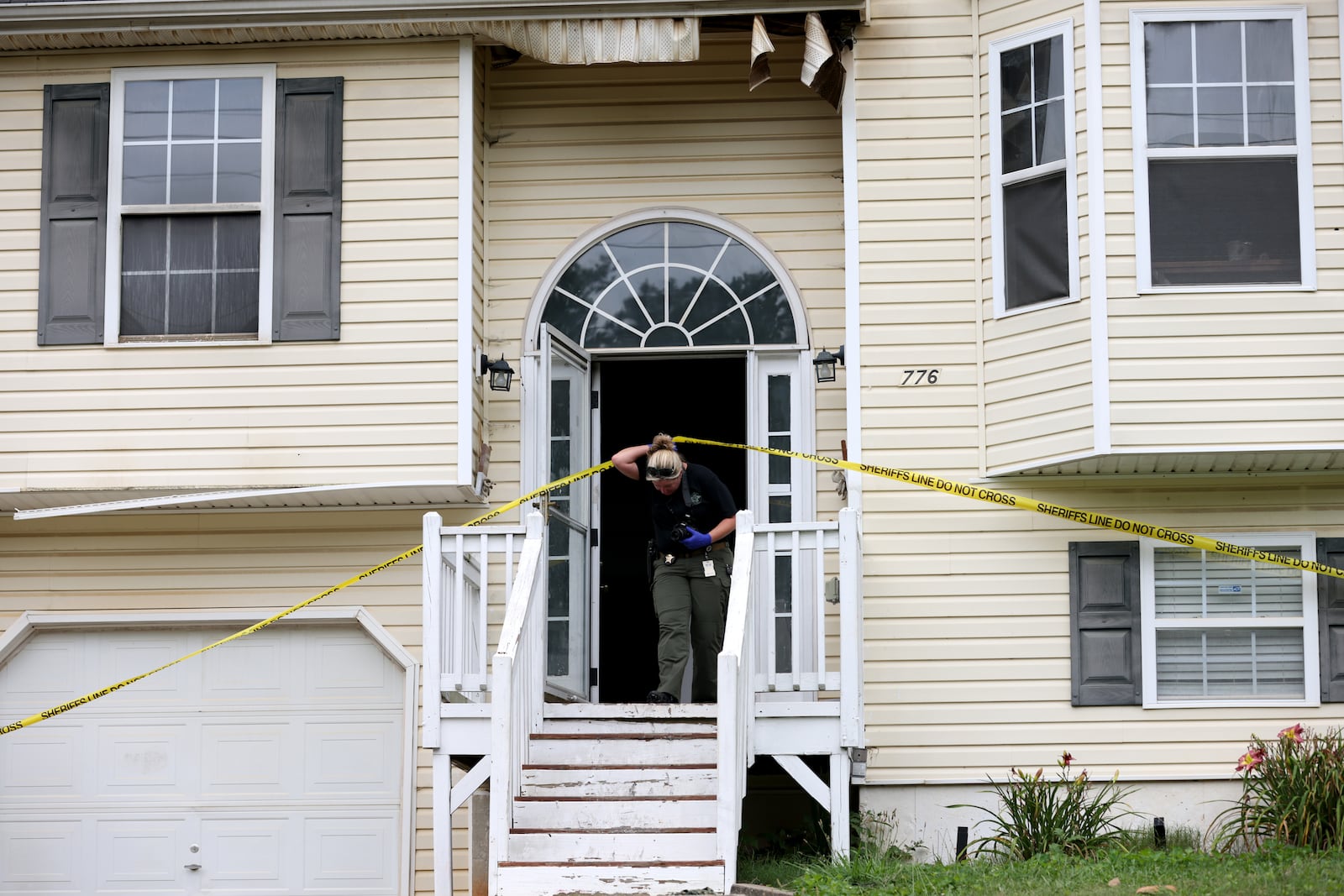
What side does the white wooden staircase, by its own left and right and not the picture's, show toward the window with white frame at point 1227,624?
left

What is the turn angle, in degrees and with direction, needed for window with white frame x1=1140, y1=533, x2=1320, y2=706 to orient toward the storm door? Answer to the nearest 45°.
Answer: approximately 90° to its right

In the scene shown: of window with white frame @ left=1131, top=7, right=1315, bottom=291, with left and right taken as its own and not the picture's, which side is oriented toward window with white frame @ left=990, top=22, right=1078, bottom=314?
right

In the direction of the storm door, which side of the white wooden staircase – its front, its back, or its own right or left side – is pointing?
back

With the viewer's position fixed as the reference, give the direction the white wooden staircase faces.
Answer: facing the viewer

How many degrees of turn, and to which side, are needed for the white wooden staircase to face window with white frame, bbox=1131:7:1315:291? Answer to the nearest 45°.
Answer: approximately 90° to its left

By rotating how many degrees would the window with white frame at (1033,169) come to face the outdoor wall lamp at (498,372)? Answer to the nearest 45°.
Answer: approximately 45° to its right

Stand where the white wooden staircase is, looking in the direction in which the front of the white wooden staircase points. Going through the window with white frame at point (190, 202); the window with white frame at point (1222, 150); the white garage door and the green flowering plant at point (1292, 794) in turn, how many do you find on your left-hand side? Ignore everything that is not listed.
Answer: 2

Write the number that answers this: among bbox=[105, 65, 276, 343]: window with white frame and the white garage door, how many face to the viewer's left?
0

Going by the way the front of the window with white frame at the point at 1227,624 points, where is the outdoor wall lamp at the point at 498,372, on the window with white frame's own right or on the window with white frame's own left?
on the window with white frame's own right

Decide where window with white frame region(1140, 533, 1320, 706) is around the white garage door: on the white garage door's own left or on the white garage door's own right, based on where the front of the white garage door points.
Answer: on the white garage door's own left

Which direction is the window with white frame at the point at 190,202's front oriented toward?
toward the camera

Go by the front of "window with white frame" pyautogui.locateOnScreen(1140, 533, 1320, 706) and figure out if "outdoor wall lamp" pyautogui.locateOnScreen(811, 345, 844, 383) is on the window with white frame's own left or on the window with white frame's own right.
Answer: on the window with white frame's own right

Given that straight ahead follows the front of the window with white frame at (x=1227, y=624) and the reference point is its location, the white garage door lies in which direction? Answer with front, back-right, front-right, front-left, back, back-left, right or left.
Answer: right
